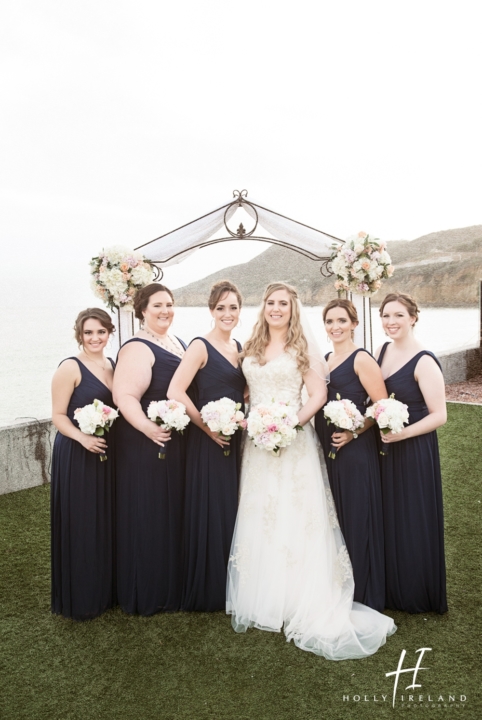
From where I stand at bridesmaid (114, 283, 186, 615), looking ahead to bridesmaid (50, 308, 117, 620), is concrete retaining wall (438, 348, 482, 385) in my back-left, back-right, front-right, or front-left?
back-right

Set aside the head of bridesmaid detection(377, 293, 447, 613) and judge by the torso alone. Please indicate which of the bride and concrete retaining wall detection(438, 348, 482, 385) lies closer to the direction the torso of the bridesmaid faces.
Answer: the bride

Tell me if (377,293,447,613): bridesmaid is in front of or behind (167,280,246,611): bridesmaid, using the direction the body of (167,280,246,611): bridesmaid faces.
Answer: in front

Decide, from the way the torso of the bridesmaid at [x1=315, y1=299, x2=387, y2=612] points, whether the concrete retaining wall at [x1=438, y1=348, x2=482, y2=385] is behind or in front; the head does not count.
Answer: behind

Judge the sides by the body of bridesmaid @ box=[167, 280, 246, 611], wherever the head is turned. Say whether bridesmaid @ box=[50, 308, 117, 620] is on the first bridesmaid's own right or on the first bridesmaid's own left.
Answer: on the first bridesmaid's own right

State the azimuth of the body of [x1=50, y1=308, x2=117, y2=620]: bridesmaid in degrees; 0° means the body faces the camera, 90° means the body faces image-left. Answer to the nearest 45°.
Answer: approximately 315°

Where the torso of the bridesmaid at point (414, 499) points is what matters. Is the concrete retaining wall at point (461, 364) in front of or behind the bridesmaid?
behind

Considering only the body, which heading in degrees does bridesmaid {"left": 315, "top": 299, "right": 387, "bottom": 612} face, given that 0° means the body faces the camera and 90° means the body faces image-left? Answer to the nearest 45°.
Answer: approximately 45°

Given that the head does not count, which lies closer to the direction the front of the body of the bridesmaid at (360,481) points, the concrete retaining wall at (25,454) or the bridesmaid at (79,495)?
the bridesmaid

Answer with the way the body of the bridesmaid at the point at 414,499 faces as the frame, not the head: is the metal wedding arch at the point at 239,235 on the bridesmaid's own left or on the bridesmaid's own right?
on the bridesmaid's own right
